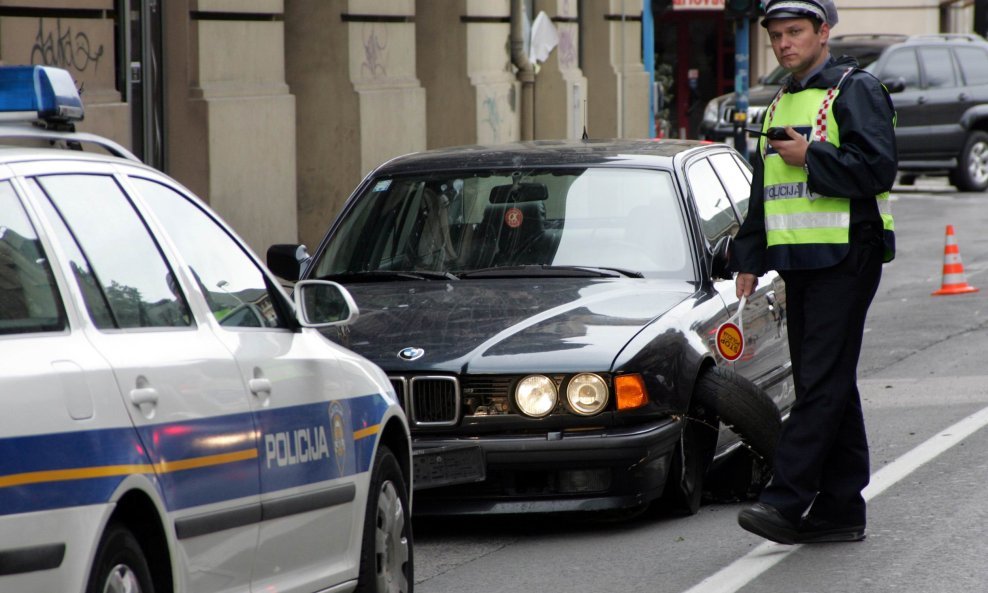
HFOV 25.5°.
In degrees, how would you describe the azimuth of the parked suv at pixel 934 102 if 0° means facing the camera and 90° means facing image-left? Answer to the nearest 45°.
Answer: approximately 45°

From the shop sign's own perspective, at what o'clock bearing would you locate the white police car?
The white police car is roughly at 12 o'clock from the shop sign.

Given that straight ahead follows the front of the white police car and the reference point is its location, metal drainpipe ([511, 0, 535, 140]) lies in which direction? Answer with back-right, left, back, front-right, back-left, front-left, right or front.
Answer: front-left

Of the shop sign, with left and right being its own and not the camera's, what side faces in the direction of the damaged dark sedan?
front

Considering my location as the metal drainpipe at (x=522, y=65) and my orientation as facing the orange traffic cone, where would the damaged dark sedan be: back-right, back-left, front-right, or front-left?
front-right

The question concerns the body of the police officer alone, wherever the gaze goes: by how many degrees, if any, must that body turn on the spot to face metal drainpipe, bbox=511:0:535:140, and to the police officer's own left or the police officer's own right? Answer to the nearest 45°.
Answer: approximately 135° to the police officer's own right

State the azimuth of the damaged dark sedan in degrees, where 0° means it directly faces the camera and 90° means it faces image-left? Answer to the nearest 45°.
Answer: approximately 45°

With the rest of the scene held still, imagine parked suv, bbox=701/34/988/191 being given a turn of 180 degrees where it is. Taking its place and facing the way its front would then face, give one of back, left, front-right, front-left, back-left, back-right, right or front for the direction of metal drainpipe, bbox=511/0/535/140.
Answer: back

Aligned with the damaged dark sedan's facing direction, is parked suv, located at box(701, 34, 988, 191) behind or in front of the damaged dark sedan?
behind

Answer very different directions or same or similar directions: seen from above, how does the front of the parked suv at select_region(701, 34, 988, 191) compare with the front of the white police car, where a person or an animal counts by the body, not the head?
very different directions

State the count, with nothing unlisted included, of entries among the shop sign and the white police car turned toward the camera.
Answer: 1

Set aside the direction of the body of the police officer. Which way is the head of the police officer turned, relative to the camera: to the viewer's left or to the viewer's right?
to the viewer's left

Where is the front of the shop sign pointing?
toward the camera
